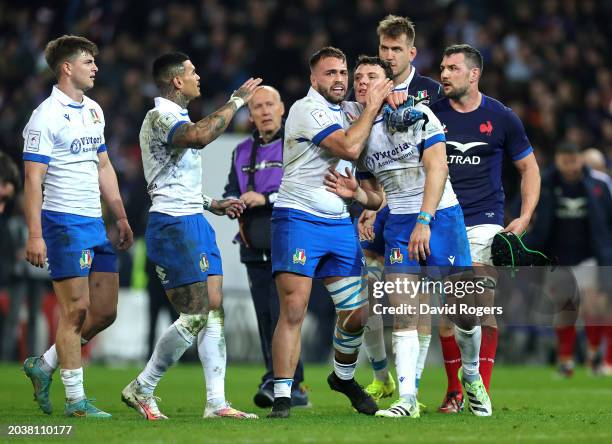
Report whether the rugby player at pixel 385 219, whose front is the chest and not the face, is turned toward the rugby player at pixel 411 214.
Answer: no

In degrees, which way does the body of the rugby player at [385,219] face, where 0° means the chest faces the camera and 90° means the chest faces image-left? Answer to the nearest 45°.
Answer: approximately 45°

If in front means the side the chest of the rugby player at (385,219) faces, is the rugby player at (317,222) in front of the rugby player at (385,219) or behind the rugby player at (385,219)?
in front

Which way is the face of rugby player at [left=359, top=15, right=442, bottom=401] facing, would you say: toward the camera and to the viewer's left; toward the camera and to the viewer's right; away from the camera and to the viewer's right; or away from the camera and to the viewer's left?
toward the camera and to the viewer's left

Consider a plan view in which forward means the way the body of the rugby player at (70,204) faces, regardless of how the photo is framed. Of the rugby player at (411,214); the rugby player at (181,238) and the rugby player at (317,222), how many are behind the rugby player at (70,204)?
0

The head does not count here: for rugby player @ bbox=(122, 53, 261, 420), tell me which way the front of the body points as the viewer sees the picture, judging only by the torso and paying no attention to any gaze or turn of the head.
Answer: to the viewer's right

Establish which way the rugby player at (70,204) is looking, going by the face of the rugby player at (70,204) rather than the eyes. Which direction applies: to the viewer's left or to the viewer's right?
to the viewer's right

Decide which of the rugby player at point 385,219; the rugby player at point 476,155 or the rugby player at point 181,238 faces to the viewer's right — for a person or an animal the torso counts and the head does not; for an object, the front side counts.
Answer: the rugby player at point 181,238

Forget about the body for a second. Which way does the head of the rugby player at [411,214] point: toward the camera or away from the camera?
toward the camera

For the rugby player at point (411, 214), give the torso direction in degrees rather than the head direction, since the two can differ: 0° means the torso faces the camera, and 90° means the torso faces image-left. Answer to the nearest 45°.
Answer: approximately 45°

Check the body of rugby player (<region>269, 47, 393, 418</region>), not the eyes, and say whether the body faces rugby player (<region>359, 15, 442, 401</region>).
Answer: no

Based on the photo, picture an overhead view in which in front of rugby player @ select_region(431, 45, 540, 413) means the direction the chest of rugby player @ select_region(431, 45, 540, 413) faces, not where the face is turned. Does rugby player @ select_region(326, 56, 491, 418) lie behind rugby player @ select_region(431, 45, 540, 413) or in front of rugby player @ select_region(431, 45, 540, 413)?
in front

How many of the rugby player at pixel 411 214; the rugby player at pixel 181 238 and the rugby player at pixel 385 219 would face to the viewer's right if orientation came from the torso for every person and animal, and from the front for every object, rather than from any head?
1

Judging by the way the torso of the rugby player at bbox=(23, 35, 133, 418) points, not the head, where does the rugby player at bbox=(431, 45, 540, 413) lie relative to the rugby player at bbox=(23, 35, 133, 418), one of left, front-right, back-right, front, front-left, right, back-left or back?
front-left
